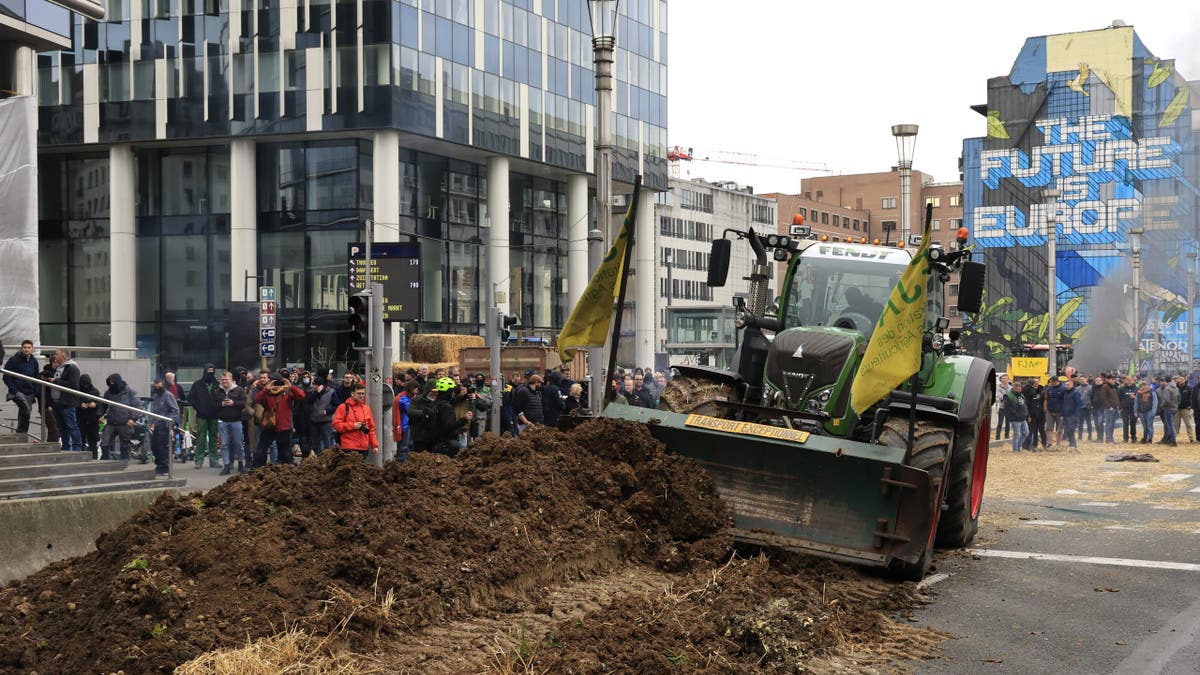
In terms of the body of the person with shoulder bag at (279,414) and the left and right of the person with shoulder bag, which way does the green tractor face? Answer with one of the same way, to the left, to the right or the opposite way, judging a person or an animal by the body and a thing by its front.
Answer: to the right

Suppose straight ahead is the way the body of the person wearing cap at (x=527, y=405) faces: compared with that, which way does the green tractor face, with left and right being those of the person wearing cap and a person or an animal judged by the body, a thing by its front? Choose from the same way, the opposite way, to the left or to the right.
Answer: to the right

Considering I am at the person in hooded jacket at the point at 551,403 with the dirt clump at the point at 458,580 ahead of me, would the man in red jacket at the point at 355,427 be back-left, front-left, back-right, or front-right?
front-right

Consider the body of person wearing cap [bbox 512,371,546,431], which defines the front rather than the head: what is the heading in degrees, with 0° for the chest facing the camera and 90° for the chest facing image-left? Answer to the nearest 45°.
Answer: approximately 315°

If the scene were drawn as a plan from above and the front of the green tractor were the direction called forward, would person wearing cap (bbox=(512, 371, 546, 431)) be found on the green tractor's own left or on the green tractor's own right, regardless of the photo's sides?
on the green tractor's own right

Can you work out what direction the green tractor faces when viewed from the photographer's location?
facing the viewer and to the left of the viewer

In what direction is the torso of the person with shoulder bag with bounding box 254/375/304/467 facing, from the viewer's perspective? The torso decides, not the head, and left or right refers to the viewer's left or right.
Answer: facing the viewer

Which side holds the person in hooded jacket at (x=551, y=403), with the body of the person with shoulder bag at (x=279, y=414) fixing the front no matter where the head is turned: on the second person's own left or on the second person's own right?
on the second person's own left

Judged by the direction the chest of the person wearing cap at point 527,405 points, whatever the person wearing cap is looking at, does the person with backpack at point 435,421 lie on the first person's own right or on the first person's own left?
on the first person's own right

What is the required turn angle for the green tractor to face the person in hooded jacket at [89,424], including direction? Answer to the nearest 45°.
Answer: approximately 45° to its right

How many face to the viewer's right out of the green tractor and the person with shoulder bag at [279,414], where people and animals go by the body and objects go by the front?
0

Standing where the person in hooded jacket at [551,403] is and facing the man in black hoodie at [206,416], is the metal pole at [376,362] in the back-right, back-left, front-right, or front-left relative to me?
front-left
